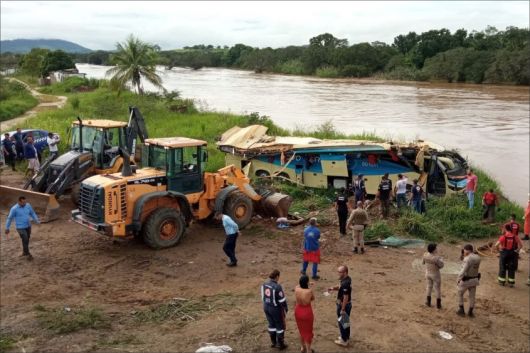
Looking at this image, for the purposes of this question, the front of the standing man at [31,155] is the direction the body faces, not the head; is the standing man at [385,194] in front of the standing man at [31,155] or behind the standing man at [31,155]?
in front

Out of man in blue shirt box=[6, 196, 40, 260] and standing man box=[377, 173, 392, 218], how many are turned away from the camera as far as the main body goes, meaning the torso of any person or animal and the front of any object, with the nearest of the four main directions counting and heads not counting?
1

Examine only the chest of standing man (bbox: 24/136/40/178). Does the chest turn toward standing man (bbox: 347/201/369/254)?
no

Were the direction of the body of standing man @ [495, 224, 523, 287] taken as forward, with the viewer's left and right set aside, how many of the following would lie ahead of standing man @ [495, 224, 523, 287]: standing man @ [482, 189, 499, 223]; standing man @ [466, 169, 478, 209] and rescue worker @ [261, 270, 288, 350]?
2

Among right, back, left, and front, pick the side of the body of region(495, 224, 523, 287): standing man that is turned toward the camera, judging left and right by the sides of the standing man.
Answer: back

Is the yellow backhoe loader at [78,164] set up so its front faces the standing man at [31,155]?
no

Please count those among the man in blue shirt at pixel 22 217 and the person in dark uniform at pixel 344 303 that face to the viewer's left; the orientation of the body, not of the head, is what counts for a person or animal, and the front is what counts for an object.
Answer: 1
